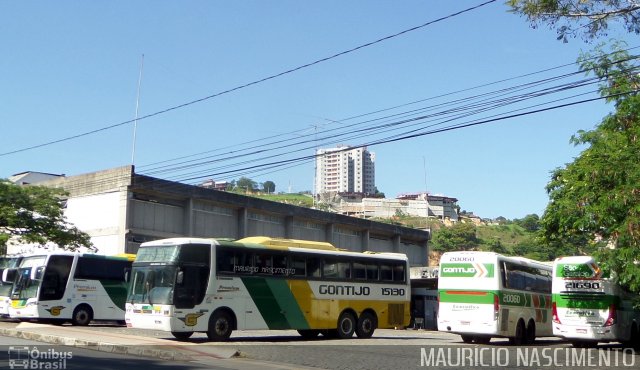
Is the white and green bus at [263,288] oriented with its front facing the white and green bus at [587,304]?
no

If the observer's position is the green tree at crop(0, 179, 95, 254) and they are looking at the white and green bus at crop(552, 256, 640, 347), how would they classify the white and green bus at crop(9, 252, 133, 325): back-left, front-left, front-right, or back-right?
front-right

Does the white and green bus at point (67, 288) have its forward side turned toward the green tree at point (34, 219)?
no

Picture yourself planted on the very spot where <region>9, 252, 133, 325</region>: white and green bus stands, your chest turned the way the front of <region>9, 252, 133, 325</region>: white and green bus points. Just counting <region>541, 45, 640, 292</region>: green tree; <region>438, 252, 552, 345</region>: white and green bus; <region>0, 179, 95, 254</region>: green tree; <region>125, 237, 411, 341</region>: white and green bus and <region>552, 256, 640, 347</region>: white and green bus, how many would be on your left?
4

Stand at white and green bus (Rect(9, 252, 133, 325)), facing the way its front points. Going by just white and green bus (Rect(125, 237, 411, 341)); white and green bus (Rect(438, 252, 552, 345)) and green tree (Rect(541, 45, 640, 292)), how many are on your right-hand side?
0

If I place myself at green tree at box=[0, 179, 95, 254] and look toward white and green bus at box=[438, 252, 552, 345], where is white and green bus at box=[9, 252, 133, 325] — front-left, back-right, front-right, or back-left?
front-right

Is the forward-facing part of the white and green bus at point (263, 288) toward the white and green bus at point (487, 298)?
no

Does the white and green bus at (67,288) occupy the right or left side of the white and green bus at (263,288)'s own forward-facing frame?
on its right

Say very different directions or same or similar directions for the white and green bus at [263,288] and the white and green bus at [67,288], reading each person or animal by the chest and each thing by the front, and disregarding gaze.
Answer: same or similar directions

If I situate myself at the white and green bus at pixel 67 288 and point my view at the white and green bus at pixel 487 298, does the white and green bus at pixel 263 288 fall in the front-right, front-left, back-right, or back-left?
front-right

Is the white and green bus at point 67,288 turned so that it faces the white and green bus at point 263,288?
no

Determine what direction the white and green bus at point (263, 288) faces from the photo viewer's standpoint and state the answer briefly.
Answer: facing the viewer and to the left of the viewer

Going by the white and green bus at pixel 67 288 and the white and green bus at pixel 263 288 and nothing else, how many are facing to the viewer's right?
0
